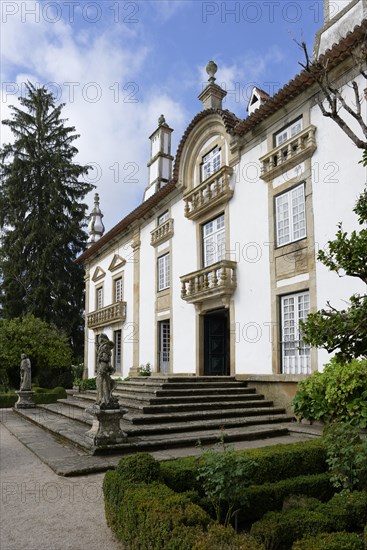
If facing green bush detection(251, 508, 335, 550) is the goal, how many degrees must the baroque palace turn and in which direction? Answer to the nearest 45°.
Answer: approximately 45° to its left

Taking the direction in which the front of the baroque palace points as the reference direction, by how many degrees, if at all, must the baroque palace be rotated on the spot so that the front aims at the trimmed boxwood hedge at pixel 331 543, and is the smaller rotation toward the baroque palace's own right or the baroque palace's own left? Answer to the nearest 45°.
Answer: approximately 45° to the baroque palace's own left

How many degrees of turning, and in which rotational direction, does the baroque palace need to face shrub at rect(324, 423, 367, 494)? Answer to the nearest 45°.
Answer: approximately 45° to its left

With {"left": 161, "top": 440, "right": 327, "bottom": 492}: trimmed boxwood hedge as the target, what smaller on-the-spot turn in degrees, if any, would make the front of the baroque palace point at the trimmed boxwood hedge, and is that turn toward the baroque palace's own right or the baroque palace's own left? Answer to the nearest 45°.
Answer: approximately 45° to the baroque palace's own left

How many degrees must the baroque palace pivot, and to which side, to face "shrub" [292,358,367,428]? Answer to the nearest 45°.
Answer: approximately 45° to its left

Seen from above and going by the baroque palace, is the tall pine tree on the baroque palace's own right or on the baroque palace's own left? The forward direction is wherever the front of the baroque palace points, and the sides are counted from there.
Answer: on the baroque palace's own right

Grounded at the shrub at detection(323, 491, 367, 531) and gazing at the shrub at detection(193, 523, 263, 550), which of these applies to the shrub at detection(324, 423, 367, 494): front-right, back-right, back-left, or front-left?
back-right

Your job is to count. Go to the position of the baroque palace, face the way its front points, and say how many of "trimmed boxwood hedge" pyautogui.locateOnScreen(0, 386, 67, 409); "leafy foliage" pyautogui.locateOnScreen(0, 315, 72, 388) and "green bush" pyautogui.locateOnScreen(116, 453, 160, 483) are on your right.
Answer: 2

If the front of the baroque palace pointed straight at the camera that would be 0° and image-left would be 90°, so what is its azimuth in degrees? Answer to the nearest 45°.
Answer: approximately 45°
